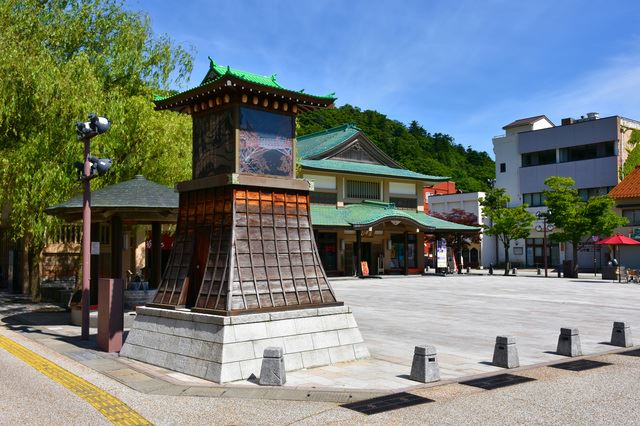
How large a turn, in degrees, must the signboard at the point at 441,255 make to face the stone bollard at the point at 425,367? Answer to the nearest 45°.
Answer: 0° — it already faces it

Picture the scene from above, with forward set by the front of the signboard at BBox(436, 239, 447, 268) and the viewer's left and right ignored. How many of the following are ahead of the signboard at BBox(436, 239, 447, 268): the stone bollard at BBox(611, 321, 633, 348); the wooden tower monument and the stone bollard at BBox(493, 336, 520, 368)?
3

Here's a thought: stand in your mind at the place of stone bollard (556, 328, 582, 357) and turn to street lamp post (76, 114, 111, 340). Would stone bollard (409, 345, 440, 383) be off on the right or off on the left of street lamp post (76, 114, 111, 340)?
left

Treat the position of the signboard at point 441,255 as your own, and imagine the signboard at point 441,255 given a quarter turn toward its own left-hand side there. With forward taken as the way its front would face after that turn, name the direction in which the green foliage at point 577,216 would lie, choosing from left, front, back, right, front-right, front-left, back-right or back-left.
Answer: front

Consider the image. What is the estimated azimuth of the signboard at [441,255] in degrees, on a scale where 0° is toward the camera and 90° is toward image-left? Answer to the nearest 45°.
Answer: approximately 0°

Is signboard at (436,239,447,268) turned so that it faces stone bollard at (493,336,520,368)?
yes

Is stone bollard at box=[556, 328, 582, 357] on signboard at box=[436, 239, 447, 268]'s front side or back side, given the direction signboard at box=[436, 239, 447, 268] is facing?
on the front side

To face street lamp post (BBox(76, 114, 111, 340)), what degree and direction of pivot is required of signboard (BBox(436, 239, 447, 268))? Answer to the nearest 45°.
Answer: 0° — it already faces it

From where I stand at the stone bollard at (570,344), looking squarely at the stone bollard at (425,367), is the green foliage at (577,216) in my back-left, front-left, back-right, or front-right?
back-right
